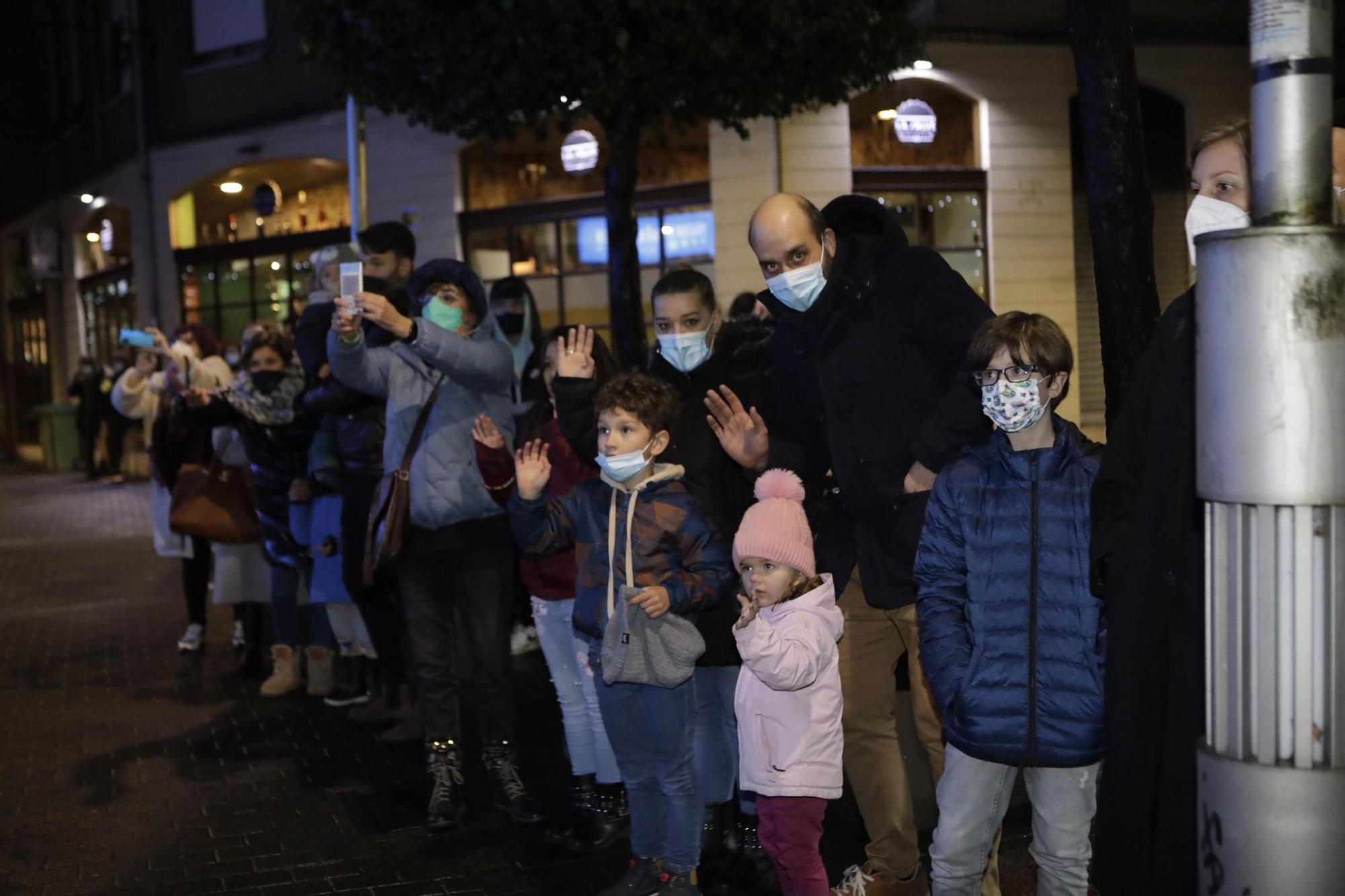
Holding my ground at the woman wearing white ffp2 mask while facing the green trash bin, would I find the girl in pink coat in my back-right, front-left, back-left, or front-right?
front-left

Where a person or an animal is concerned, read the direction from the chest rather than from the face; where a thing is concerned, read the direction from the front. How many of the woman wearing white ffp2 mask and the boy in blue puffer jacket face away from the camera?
0

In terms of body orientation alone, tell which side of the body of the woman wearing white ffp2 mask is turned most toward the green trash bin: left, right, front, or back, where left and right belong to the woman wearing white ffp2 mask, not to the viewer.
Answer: right

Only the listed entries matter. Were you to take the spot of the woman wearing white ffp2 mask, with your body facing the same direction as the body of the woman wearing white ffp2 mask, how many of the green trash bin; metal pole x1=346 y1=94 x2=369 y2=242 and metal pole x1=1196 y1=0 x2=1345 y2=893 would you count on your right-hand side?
2

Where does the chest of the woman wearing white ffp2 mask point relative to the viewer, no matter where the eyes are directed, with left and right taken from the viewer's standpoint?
facing the viewer and to the left of the viewer

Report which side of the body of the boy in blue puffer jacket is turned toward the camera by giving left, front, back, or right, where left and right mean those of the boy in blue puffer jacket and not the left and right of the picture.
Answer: front

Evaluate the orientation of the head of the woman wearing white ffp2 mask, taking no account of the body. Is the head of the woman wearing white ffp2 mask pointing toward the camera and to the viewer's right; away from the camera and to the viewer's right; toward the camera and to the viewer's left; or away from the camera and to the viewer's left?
toward the camera and to the viewer's left

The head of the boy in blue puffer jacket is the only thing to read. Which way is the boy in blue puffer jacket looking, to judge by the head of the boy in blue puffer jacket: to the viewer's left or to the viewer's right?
to the viewer's left

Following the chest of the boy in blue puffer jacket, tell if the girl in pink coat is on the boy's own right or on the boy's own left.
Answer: on the boy's own right
